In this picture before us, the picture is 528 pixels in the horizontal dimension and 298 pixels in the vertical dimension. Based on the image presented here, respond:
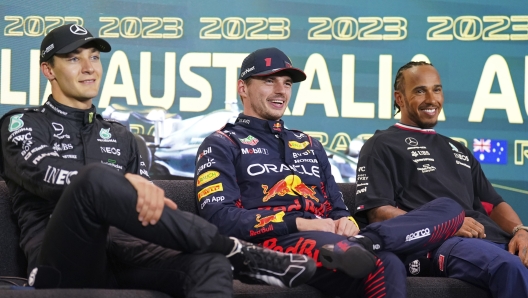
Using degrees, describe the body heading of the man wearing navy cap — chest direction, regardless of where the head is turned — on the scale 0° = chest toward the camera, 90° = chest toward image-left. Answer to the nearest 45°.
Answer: approximately 315°

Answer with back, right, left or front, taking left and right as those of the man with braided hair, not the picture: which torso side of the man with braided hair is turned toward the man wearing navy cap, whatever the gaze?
right

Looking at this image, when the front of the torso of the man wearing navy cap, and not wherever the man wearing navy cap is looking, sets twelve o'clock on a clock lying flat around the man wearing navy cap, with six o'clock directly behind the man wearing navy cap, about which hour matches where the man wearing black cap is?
The man wearing black cap is roughly at 3 o'clock from the man wearing navy cap.

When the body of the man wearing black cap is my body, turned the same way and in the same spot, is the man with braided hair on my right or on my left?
on my left

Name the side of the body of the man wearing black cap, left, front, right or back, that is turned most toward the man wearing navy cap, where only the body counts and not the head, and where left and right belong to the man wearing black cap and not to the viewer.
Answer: left

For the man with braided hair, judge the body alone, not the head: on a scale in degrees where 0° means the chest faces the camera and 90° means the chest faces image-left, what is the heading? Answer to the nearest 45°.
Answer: approximately 315°
